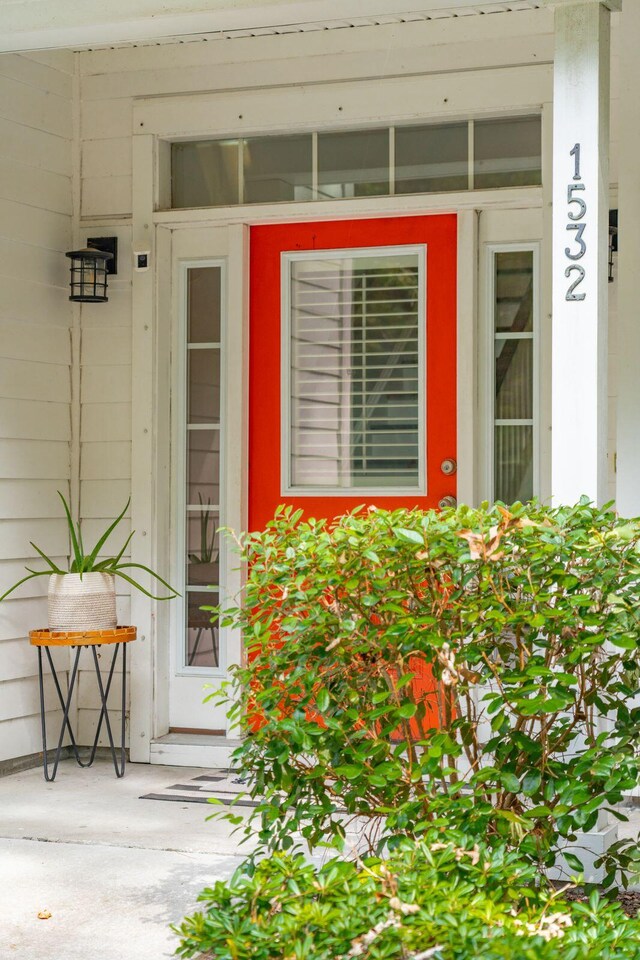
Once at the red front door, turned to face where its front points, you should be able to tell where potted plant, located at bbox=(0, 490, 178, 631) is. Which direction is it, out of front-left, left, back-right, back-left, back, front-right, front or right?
right

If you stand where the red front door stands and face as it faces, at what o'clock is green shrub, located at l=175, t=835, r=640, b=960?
The green shrub is roughly at 12 o'clock from the red front door.

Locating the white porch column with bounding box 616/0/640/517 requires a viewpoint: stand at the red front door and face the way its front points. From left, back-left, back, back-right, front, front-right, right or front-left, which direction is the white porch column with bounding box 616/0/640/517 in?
front-left

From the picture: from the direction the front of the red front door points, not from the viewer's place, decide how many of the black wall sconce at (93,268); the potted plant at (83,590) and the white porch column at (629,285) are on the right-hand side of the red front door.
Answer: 2

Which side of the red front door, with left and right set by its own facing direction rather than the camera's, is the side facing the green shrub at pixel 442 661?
front

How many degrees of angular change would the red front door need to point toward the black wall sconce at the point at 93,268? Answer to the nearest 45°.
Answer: approximately 90° to its right

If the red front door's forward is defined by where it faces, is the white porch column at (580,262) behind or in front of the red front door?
in front

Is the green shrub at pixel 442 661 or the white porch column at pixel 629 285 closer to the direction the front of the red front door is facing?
the green shrub

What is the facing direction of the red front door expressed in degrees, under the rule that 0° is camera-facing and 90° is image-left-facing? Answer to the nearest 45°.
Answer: approximately 0°

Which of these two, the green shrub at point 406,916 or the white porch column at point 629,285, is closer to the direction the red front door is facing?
the green shrub

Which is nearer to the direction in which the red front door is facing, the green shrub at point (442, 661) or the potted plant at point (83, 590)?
the green shrub
